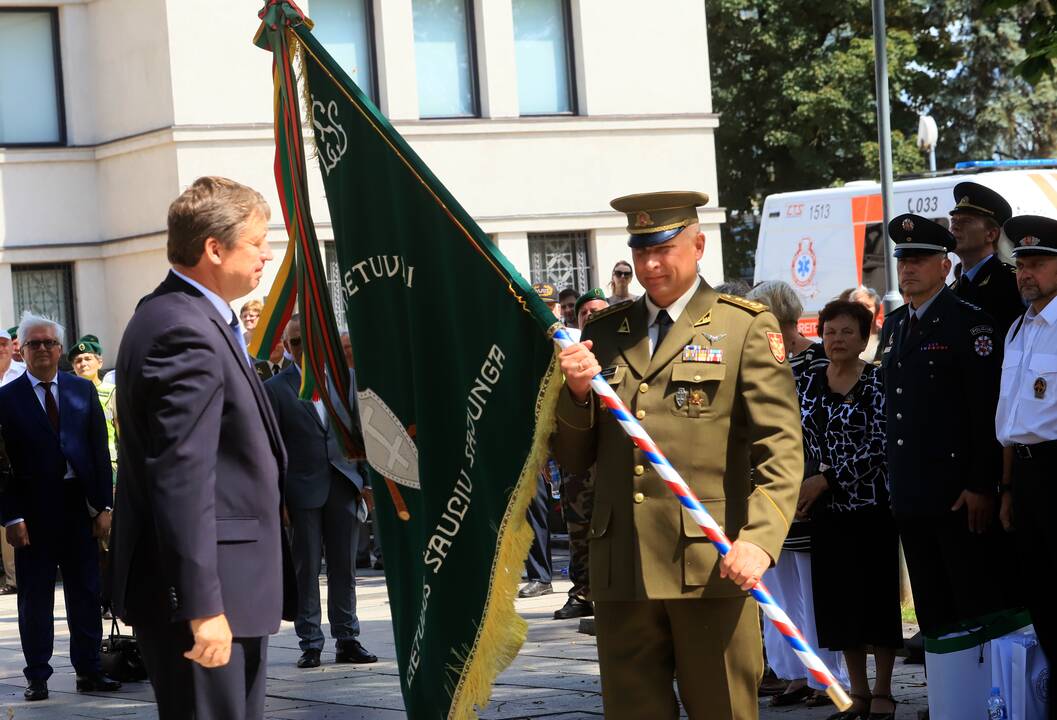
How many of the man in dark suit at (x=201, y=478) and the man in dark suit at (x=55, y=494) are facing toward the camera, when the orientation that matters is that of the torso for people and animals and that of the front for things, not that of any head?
1

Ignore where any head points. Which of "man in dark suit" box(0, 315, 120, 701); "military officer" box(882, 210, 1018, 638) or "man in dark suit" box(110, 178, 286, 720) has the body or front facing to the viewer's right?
"man in dark suit" box(110, 178, 286, 720)

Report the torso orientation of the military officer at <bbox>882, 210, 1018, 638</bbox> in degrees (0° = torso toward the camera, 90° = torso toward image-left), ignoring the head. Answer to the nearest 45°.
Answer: approximately 45°

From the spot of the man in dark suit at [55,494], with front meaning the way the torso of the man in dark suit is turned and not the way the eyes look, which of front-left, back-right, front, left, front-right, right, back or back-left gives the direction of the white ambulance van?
back-left

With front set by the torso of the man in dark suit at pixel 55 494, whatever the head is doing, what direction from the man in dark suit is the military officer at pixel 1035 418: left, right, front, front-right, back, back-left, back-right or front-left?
front-left

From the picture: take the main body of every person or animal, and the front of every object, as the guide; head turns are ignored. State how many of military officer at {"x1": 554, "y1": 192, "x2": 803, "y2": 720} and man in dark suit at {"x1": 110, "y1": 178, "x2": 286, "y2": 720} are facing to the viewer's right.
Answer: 1

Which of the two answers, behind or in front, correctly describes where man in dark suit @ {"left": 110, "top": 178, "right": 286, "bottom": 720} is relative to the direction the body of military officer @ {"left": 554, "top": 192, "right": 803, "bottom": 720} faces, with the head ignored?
in front

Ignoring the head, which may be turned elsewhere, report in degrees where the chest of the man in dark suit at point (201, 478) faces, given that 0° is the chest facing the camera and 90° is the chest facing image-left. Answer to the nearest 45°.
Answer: approximately 270°

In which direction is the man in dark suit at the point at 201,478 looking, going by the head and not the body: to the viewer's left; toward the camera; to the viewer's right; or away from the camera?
to the viewer's right

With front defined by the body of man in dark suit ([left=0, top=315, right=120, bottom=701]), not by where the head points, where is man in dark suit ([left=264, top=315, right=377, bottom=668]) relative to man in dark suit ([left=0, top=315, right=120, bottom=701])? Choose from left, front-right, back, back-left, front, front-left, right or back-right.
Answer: left
